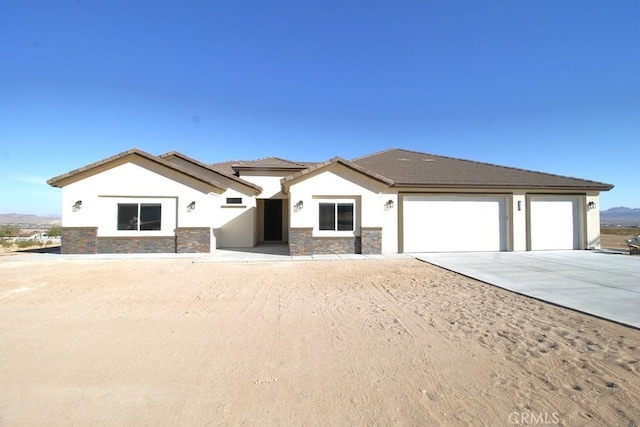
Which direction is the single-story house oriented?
toward the camera
